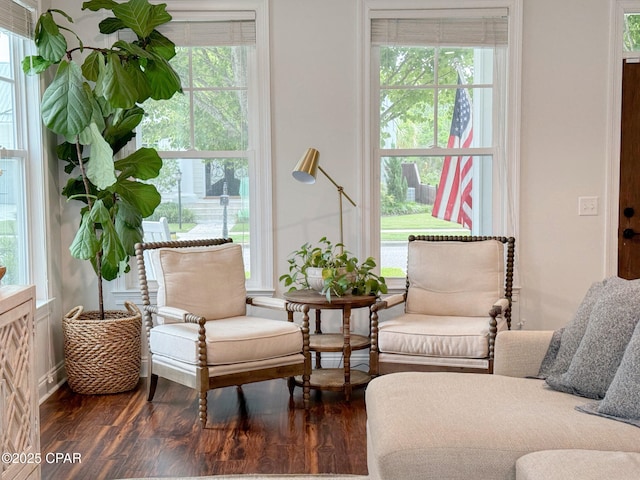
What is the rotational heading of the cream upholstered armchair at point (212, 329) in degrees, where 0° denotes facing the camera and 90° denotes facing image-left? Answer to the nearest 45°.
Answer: approximately 315°

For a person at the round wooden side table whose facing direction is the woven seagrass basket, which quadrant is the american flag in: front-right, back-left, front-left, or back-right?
back-right

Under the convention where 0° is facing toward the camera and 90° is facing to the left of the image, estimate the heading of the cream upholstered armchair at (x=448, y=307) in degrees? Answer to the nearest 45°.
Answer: approximately 45°

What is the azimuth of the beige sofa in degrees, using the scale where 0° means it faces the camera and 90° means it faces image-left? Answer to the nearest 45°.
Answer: approximately 90°

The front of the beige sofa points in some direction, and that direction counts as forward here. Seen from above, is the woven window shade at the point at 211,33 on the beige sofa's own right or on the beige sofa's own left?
on the beige sofa's own right

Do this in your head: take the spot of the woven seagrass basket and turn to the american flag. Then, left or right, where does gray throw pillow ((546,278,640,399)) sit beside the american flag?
right
